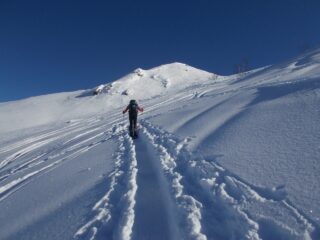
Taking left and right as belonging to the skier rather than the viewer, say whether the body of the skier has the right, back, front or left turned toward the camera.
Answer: back
